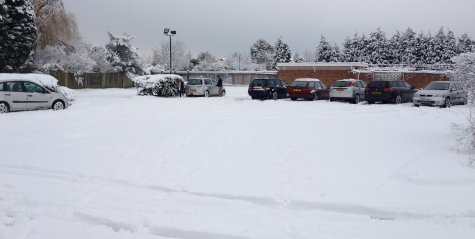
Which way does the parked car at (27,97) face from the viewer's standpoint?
to the viewer's right

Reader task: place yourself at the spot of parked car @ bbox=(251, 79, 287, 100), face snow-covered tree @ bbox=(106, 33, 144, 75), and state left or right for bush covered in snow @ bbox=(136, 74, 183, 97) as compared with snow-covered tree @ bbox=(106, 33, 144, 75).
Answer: left

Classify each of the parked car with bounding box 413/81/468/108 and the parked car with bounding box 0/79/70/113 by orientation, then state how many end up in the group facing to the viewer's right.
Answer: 1

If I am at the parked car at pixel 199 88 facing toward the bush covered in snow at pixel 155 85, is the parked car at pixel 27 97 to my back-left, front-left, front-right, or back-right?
front-left

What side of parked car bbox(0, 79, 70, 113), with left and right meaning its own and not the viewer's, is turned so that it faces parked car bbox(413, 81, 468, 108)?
front

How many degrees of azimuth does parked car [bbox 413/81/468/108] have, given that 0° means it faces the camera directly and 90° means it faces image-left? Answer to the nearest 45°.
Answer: approximately 45°

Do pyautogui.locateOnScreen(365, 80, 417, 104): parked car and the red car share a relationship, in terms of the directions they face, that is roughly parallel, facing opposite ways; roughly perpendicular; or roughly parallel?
roughly parallel
